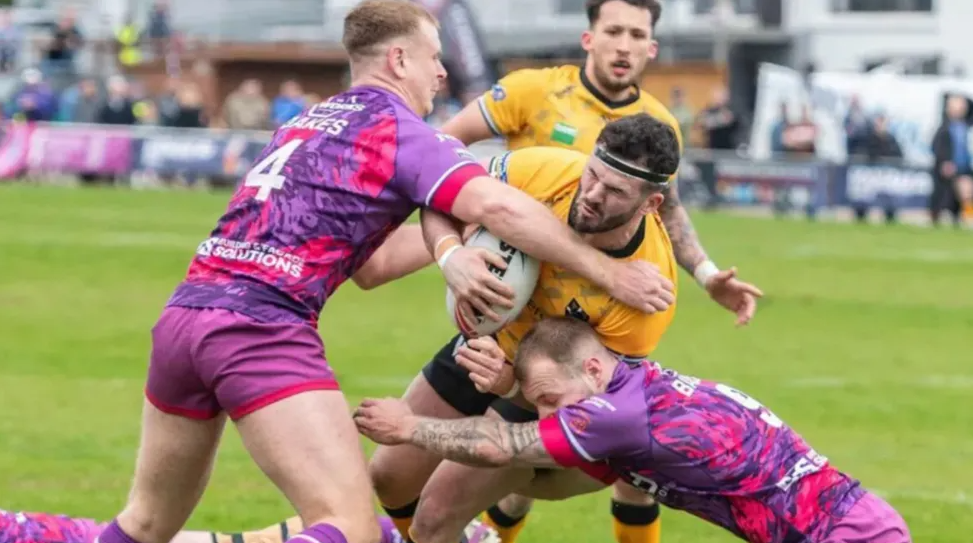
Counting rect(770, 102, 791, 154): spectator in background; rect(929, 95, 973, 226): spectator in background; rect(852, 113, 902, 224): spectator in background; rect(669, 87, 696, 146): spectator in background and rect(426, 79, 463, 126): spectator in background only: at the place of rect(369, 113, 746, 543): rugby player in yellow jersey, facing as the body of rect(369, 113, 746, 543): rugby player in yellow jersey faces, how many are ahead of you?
0

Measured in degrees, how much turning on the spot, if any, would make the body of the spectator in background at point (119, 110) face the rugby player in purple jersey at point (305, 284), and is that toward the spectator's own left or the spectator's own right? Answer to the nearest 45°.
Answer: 0° — they already face them

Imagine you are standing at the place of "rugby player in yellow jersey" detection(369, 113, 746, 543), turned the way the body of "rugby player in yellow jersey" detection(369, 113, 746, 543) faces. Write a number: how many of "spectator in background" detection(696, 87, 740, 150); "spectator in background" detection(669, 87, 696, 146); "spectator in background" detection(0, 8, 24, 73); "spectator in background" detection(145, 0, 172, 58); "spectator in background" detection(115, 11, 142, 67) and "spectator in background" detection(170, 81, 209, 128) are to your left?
0

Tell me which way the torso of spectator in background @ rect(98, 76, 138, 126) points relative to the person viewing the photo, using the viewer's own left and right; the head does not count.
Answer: facing the viewer

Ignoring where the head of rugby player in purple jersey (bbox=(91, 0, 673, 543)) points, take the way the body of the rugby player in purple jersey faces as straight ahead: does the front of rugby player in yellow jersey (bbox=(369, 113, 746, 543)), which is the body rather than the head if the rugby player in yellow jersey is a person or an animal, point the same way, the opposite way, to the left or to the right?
the opposite way

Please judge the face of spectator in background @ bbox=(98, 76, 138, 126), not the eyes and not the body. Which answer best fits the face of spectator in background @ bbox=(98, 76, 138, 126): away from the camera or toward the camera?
toward the camera

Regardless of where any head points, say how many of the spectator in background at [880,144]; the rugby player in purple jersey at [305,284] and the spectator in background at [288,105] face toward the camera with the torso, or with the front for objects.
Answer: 2

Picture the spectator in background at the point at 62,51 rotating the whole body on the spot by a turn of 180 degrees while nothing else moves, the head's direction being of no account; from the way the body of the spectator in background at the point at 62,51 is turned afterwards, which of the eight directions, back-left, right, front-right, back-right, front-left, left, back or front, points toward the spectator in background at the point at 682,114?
back-right

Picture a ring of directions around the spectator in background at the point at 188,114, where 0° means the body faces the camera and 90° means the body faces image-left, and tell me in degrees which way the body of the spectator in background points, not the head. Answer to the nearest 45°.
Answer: approximately 0°

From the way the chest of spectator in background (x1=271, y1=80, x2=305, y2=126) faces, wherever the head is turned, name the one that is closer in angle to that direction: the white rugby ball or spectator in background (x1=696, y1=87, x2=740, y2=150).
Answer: the white rugby ball

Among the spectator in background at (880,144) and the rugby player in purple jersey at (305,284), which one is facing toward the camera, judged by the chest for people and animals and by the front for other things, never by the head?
the spectator in background

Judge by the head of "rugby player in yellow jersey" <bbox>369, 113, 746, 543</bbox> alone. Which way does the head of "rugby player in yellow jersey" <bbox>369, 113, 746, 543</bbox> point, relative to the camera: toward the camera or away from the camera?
toward the camera

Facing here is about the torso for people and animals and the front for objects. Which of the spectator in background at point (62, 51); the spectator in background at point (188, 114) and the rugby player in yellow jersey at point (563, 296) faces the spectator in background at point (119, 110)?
the spectator in background at point (62, 51)

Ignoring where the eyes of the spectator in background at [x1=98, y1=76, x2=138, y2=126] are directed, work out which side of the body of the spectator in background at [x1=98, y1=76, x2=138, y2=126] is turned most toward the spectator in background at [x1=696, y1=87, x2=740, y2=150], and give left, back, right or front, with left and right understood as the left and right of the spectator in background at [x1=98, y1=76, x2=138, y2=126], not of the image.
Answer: left

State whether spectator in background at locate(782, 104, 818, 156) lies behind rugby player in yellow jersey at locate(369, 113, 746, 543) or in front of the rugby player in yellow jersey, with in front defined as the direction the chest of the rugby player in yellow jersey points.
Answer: behind

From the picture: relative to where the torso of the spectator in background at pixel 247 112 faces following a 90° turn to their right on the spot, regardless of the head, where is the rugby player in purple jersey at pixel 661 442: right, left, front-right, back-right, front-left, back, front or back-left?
left

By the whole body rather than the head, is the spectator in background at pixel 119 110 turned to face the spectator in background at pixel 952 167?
no

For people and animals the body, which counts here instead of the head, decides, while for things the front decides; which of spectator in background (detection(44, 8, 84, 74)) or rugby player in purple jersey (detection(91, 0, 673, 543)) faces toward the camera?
the spectator in background
